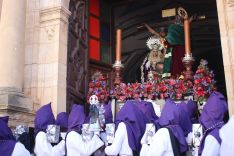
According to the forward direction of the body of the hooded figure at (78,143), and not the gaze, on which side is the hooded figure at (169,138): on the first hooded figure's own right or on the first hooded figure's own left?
on the first hooded figure's own right

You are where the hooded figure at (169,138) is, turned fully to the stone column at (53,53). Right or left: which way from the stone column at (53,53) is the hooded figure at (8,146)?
left

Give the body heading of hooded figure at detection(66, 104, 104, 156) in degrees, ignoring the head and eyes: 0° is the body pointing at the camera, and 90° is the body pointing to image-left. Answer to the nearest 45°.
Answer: approximately 225°

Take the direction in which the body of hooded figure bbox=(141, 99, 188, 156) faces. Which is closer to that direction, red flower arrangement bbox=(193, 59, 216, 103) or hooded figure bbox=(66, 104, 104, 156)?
the hooded figure

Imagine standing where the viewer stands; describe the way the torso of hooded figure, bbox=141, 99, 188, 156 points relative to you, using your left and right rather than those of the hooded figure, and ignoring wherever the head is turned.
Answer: facing away from the viewer and to the left of the viewer
